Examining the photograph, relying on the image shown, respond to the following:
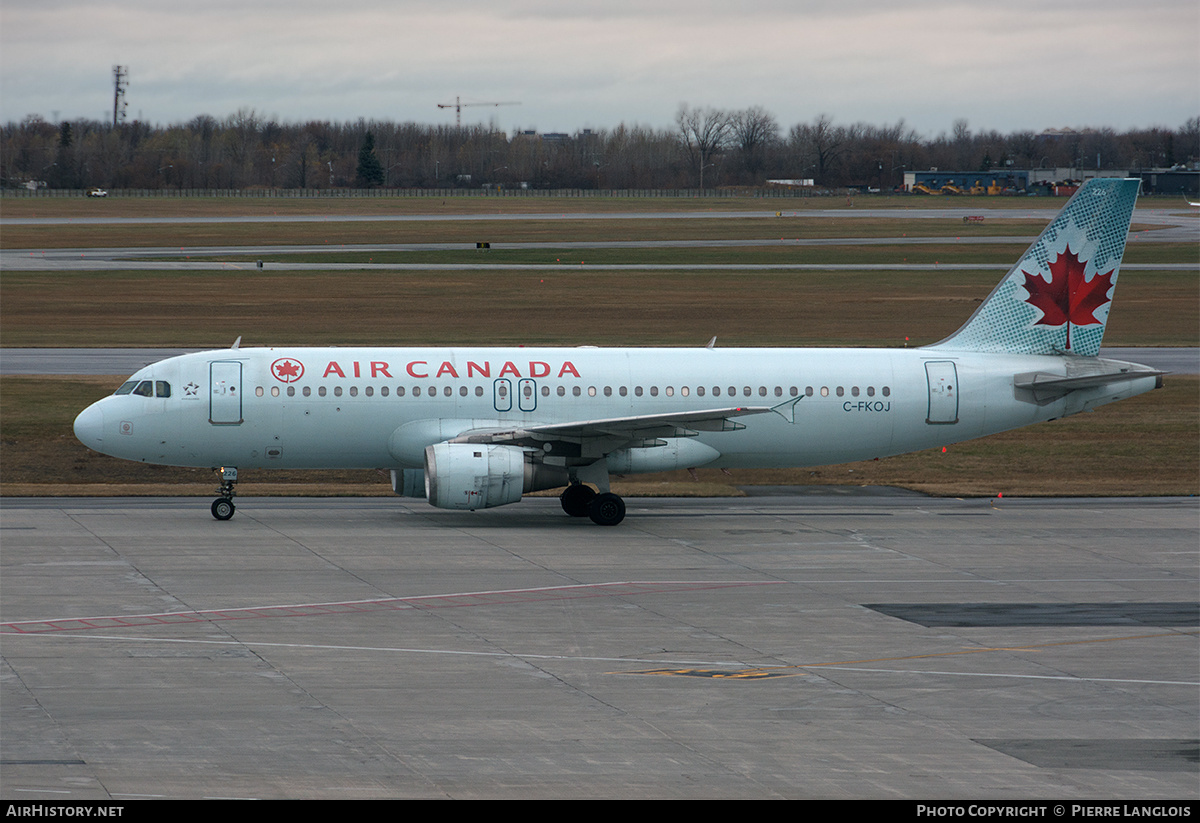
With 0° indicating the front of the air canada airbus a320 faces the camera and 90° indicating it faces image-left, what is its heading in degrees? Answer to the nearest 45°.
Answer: approximately 90°
